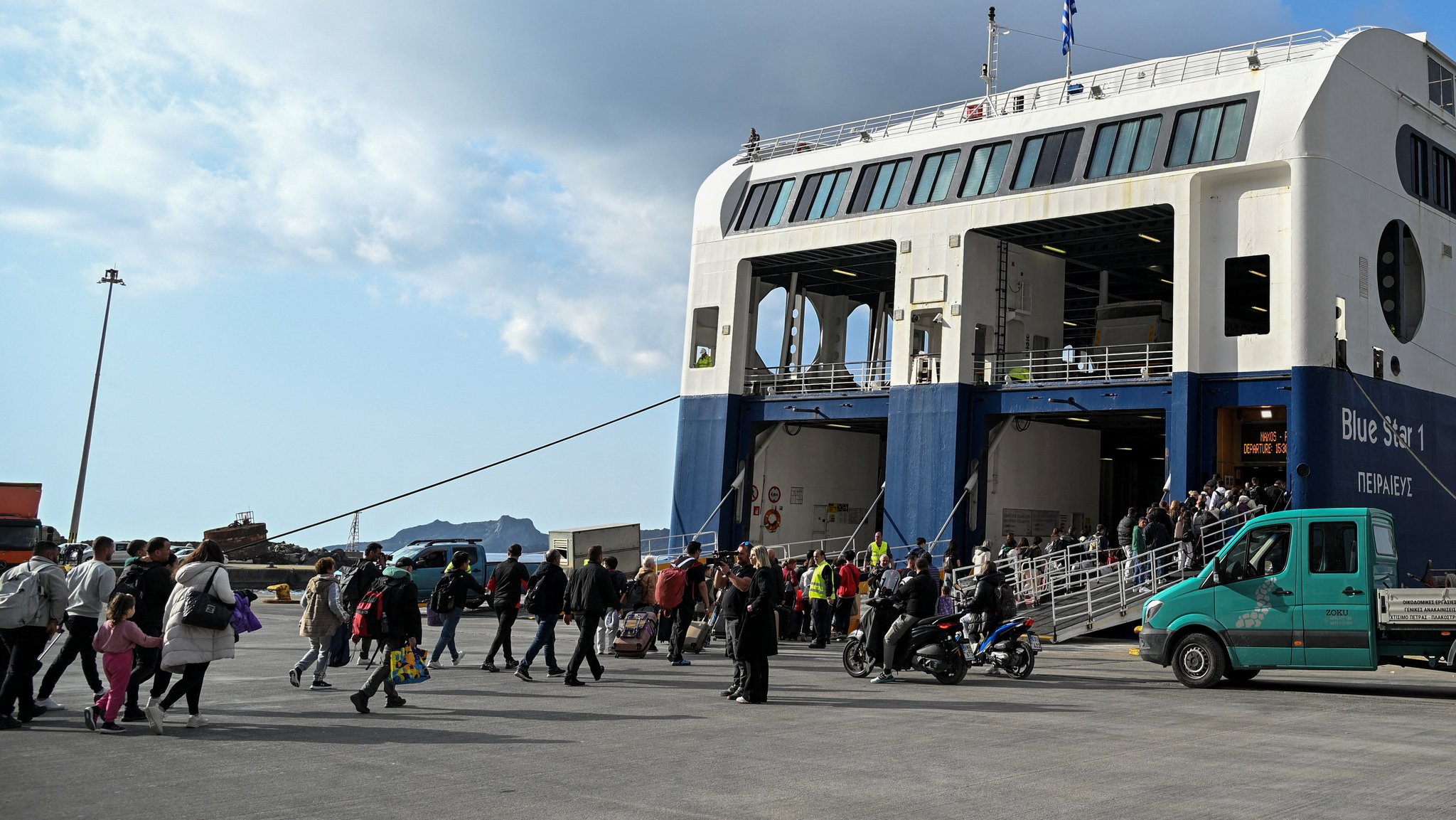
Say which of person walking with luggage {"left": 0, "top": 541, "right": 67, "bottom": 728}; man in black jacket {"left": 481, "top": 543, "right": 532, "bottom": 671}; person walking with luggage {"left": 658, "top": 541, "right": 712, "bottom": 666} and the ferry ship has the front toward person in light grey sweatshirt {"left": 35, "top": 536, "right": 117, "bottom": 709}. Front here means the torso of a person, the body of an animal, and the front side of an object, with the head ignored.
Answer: person walking with luggage {"left": 0, "top": 541, "right": 67, "bottom": 728}

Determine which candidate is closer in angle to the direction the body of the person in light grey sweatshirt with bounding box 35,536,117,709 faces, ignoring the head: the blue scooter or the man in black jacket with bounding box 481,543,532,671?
the man in black jacket

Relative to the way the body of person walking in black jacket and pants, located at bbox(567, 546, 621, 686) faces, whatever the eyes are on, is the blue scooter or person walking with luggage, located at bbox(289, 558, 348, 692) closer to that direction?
the blue scooter

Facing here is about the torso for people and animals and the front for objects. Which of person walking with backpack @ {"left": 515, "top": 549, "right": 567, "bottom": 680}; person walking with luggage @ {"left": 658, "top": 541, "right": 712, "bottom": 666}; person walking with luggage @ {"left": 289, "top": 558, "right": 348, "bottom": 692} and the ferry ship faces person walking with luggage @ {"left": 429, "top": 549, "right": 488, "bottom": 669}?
person walking with luggage @ {"left": 289, "top": 558, "right": 348, "bottom": 692}

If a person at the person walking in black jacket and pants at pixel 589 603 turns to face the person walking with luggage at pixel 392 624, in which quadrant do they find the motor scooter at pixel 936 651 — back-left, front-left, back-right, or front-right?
back-left

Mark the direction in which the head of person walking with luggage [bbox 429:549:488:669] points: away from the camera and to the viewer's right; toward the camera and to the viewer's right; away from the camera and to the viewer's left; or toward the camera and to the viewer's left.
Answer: away from the camera and to the viewer's right

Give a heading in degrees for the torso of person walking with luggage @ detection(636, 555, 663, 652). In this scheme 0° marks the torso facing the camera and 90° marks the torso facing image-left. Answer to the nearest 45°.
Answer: approximately 225°

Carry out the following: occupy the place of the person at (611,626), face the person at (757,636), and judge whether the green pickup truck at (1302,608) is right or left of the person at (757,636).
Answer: left

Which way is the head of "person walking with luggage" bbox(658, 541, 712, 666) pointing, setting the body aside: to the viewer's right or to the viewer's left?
to the viewer's right

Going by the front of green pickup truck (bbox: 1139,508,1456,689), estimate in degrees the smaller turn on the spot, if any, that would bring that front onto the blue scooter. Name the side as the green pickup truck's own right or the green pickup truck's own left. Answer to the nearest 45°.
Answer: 0° — it already faces it

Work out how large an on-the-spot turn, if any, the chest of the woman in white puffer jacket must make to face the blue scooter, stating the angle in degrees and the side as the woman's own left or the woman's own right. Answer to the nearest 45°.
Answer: approximately 45° to the woman's own right

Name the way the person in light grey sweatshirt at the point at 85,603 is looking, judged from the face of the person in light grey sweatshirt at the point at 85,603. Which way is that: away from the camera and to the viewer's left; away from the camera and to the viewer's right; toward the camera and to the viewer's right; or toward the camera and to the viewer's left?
away from the camera and to the viewer's right

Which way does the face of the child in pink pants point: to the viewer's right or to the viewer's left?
to the viewer's right

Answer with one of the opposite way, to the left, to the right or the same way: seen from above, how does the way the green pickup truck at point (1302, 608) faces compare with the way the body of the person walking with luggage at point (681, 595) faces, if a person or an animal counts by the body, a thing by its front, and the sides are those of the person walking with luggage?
to the left

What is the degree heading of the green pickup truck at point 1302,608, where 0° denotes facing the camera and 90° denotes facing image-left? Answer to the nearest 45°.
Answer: approximately 90°

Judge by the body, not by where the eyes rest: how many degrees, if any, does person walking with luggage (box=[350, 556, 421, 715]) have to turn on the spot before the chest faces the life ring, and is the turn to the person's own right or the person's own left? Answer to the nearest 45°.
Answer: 0° — they already face it
